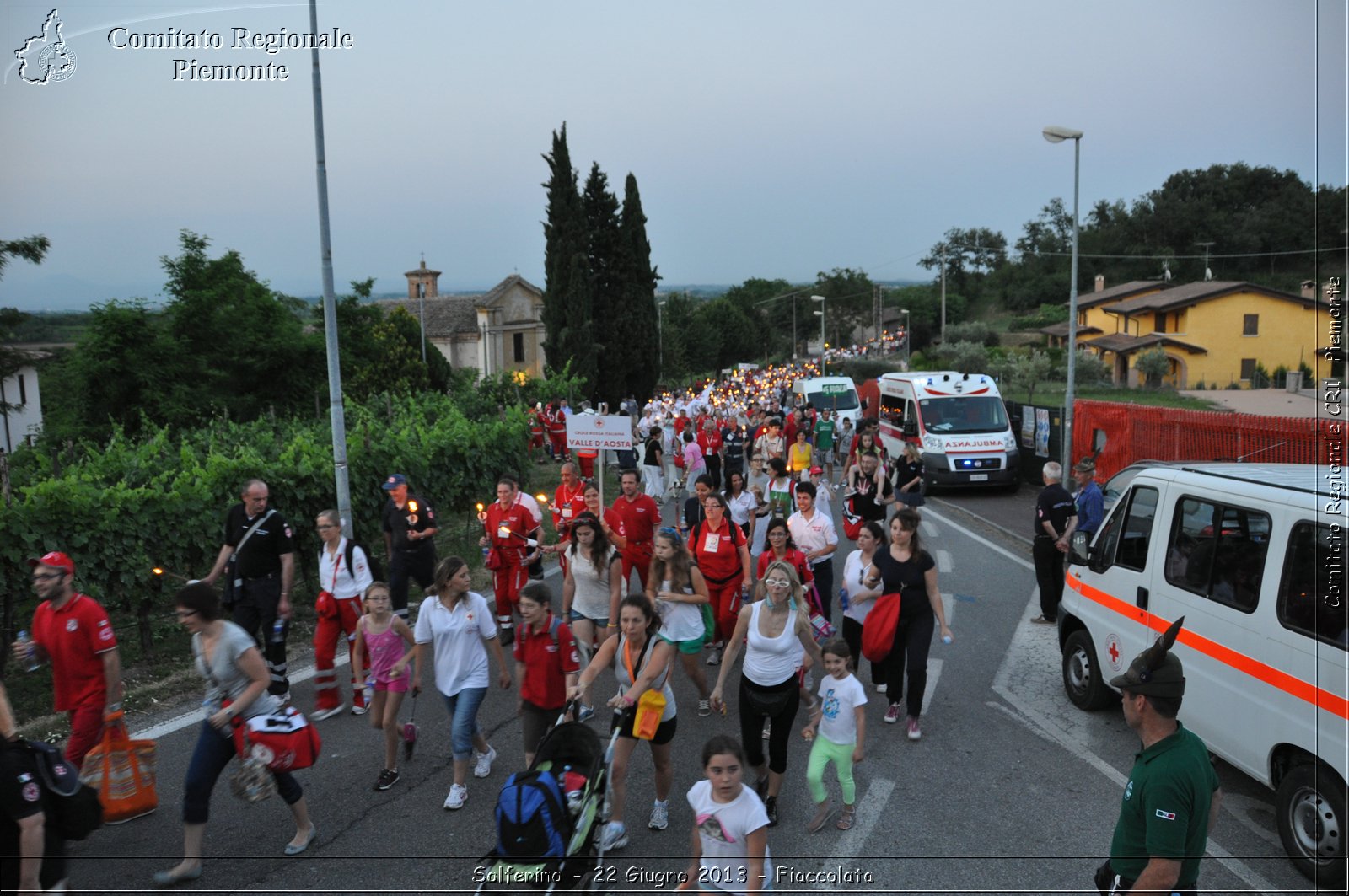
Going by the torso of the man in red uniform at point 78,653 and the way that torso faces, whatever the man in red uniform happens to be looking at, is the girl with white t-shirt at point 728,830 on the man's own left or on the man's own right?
on the man's own left

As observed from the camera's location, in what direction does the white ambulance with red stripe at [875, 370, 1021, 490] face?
facing the viewer and to the right of the viewer

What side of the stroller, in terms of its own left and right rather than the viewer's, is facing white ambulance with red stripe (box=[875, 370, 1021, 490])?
back

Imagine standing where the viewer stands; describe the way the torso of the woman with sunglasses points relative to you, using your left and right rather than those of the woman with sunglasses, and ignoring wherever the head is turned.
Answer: facing the viewer

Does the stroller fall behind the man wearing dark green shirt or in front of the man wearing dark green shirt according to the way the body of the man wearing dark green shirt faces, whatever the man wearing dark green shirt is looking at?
in front

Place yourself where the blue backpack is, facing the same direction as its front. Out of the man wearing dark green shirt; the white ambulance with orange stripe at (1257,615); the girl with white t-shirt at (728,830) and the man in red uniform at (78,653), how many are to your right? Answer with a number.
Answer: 1

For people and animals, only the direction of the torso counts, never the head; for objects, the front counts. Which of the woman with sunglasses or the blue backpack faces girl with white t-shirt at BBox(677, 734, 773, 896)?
the woman with sunglasses

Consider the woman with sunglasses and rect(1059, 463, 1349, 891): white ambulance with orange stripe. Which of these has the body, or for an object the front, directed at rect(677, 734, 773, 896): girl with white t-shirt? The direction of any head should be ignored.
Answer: the woman with sunglasses

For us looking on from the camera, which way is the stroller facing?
facing the viewer and to the left of the viewer

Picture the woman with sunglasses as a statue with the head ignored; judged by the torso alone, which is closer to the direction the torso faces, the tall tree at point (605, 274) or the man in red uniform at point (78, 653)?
the man in red uniform
